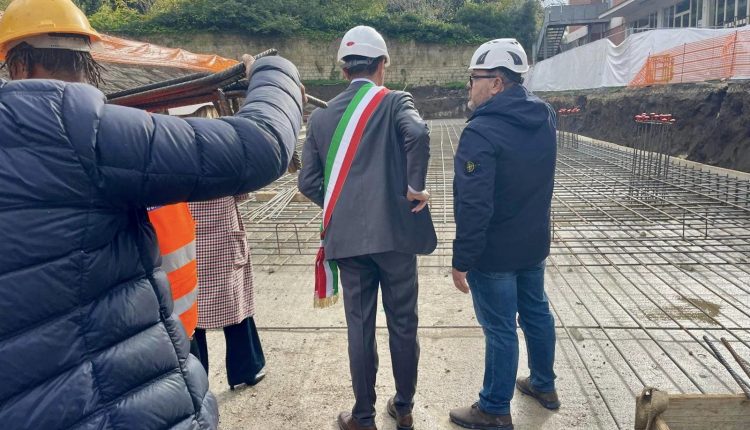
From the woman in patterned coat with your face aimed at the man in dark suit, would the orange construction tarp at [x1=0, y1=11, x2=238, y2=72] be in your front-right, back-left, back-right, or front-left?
back-left

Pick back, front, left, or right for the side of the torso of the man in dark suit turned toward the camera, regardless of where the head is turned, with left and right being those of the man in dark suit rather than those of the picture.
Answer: back

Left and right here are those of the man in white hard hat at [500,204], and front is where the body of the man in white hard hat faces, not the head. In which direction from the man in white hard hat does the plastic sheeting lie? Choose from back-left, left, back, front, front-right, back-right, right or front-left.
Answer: front-right

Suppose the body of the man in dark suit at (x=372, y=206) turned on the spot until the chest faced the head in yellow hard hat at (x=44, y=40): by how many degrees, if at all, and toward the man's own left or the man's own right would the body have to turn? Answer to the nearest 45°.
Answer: approximately 135° to the man's own left

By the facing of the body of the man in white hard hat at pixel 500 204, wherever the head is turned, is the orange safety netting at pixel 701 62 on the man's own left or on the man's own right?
on the man's own right

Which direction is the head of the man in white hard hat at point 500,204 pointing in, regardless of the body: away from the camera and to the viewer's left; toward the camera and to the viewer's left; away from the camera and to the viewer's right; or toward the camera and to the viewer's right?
away from the camera and to the viewer's left

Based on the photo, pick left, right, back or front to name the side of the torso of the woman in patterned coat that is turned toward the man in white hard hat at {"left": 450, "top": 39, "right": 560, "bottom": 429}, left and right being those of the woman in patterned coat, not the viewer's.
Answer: right

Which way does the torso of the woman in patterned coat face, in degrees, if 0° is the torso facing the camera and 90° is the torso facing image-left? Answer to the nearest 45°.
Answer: approximately 225°

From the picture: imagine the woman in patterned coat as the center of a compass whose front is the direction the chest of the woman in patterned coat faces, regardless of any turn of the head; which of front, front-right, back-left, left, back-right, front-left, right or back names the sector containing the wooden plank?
right

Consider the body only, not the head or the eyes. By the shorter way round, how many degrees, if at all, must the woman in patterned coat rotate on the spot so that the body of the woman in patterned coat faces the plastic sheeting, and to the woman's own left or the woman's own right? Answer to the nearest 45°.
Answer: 0° — they already face it

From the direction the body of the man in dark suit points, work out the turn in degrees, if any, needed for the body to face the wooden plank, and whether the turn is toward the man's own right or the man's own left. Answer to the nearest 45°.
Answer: approximately 135° to the man's own right

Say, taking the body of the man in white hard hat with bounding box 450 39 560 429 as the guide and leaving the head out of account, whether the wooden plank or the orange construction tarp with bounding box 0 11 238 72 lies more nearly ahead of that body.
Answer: the orange construction tarp

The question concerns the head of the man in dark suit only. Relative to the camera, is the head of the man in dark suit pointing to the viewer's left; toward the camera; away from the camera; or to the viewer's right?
away from the camera

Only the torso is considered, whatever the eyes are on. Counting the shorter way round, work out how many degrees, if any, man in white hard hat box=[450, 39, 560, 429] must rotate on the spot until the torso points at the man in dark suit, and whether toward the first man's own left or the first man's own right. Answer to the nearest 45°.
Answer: approximately 45° to the first man's own left
